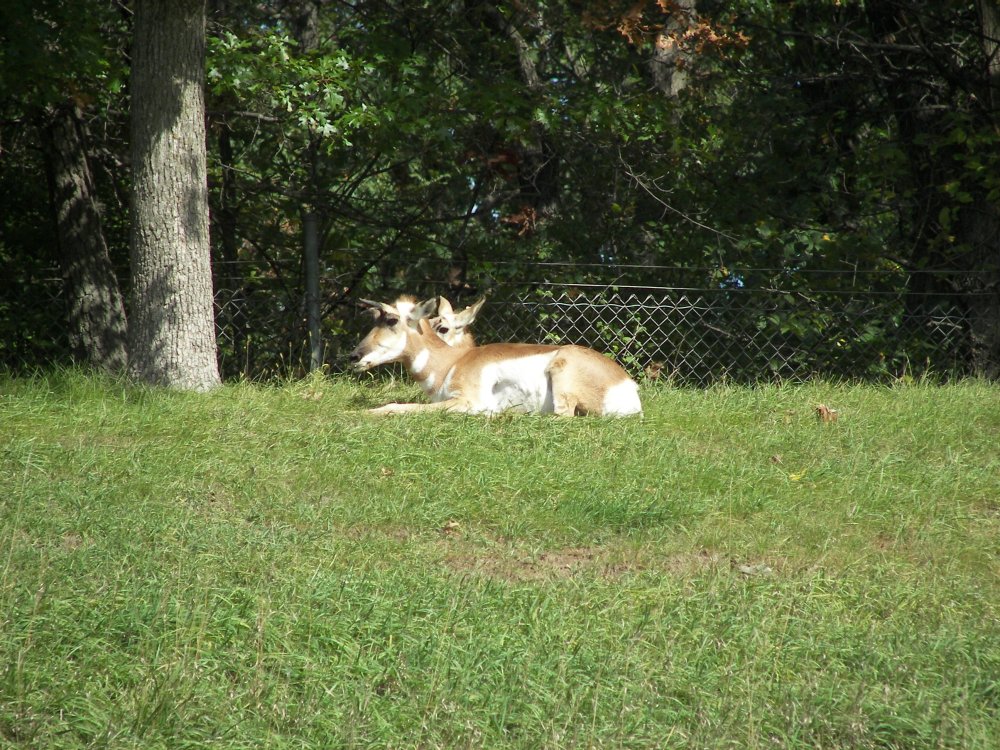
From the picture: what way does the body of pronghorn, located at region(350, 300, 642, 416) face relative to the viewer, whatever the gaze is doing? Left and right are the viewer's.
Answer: facing to the left of the viewer

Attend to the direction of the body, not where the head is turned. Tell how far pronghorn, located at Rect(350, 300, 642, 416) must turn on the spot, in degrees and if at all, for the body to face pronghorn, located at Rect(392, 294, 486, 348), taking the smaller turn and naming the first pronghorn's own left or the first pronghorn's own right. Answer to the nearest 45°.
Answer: approximately 90° to the first pronghorn's own right

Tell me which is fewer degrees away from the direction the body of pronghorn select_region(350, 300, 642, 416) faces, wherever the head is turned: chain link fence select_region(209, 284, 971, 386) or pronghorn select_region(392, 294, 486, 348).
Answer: the pronghorn

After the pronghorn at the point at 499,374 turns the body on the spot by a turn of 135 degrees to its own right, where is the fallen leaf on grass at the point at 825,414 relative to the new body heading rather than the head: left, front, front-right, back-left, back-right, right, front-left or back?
front-right
